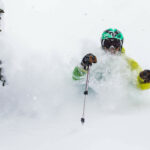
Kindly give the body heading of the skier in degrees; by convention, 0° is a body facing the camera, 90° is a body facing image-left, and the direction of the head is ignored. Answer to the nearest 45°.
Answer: approximately 0°
